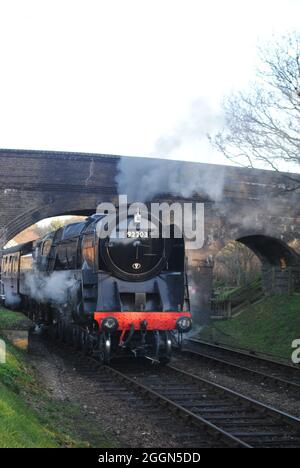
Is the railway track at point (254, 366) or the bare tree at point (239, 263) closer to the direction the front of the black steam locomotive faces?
the railway track

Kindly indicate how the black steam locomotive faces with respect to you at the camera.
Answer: facing the viewer and to the right of the viewer

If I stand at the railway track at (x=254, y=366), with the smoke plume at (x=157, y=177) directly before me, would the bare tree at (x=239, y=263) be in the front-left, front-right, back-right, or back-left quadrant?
front-right

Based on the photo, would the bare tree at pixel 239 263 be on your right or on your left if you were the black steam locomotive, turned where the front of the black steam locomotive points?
on your left

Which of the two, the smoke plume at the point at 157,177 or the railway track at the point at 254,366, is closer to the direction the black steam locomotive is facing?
the railway track
